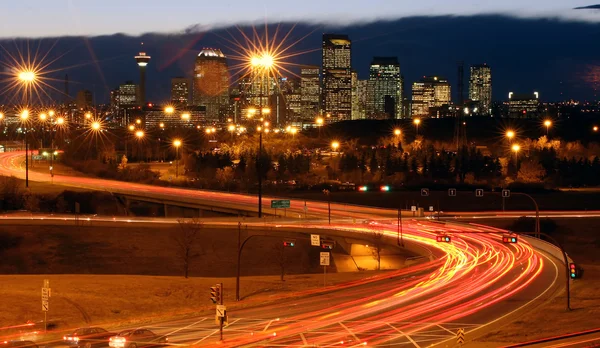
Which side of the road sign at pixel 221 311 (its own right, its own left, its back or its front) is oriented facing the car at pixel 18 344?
right

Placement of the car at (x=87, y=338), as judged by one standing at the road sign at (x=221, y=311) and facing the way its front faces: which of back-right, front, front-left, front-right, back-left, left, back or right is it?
right

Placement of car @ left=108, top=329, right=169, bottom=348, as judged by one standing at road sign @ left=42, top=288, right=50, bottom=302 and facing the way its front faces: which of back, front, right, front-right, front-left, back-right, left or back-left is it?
front-left

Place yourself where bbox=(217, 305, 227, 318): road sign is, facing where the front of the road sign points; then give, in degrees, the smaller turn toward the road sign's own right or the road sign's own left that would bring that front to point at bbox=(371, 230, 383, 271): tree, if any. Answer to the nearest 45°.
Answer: approximately 135° to the road sign's own left

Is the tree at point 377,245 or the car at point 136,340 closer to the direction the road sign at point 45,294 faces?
the car

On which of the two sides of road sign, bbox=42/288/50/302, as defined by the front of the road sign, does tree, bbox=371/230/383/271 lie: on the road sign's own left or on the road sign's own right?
on the road sign's own left

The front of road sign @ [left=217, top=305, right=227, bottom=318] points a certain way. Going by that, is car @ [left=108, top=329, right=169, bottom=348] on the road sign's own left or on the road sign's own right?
on the road sign's own right

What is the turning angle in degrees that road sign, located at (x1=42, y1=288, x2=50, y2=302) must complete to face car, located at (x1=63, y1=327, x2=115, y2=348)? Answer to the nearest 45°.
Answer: approximately 45° to its left

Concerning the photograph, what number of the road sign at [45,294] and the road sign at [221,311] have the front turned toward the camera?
2

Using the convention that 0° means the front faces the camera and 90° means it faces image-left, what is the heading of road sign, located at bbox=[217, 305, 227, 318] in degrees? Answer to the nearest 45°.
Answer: approximately 0°
